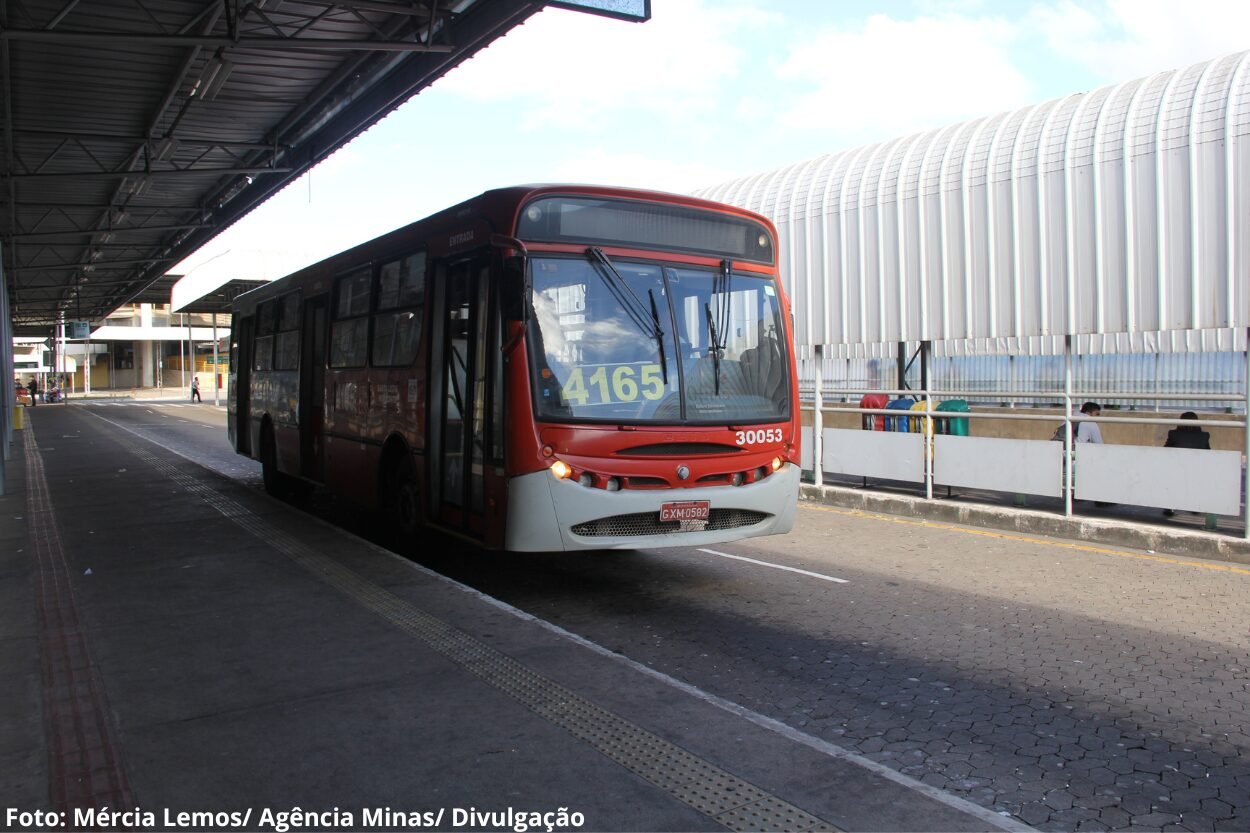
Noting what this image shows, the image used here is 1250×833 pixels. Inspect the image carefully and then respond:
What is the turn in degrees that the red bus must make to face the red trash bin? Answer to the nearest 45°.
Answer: approximately 90° to its left

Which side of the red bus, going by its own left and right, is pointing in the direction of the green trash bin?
left

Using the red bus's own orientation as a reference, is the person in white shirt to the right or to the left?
on its left

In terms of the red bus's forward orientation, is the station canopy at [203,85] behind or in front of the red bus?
behind

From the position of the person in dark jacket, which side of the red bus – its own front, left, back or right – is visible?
left

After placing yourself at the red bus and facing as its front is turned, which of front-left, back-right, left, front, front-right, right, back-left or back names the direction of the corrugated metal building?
left
